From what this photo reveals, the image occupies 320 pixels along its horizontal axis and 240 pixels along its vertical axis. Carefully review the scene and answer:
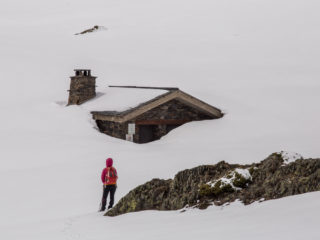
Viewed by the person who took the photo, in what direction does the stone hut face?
facing the viewer and to the right of the viewer

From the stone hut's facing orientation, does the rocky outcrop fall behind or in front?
in front
